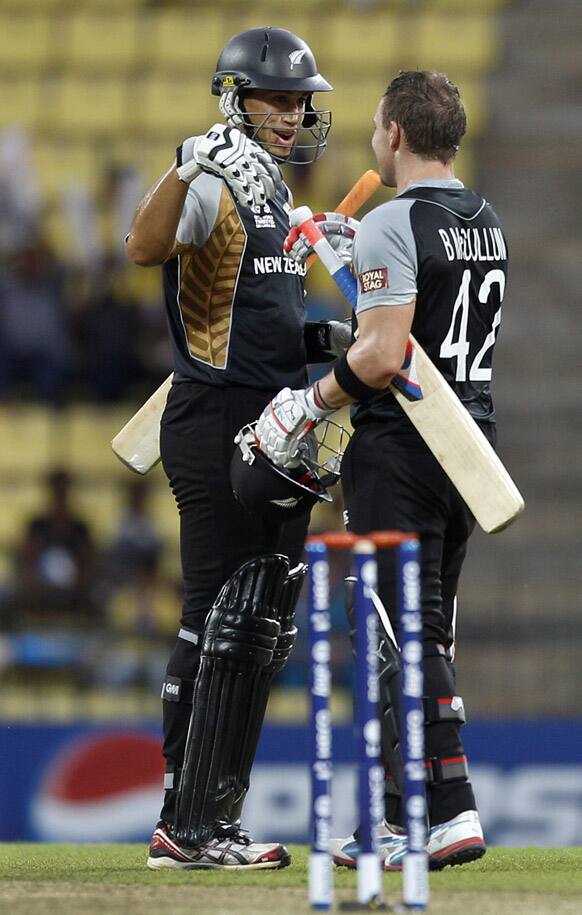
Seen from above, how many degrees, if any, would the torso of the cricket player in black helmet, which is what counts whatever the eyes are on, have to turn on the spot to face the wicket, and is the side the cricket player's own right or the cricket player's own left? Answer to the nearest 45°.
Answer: approximately 45° to the cricket player's own right

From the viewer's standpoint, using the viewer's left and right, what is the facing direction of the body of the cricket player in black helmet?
facing the viewer and to the right of the viewer
